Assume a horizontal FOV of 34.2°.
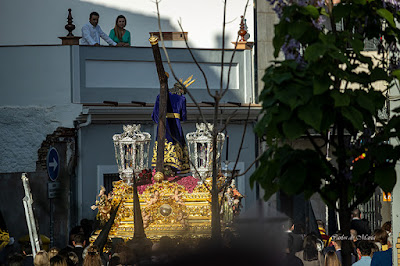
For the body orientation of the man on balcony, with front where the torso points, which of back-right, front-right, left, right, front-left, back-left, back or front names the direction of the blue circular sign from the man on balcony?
front-right

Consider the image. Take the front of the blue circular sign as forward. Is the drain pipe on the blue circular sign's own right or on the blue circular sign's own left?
on the blue circular sign's own left

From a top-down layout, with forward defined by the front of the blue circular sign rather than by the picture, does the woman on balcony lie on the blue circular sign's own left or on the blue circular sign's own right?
on the blue circular sign's own left

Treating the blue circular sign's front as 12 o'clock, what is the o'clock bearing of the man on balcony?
The man on balcony is roughly at 8 o'clock from the blue circular sign.

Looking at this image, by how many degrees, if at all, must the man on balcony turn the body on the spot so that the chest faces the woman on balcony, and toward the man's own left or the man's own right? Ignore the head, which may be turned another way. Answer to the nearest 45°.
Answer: approximately 45° to the man's own left

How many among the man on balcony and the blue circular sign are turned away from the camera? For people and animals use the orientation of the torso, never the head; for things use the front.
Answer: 0

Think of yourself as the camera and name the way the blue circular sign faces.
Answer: facing the viewer and to the right of the viewer

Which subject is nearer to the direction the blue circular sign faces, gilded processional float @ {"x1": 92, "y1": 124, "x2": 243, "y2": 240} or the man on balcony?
the gilded processional float

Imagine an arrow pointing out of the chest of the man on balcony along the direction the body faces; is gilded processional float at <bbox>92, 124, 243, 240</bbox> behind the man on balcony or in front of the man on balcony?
in front
